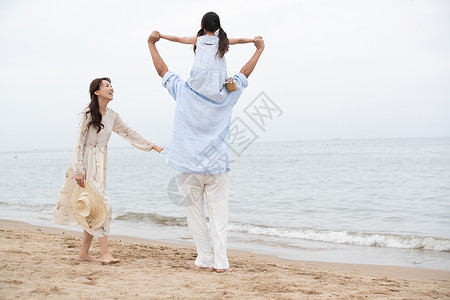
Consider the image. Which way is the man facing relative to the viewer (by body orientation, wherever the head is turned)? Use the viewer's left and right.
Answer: facing away from the viewer

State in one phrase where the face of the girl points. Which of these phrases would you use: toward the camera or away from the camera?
away from the camera

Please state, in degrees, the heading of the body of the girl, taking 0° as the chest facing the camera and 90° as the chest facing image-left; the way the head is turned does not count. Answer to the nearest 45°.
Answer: approximately 180°

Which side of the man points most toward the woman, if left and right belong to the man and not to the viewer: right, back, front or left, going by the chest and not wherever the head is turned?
left

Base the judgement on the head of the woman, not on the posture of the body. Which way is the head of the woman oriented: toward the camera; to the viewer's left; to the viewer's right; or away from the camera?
to the viewer's right

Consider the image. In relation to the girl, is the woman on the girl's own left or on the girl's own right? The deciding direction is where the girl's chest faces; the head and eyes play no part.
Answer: on the girl's own left
